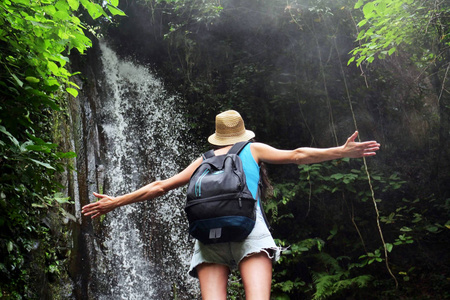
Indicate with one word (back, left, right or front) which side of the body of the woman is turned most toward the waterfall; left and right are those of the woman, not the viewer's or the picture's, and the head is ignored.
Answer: front

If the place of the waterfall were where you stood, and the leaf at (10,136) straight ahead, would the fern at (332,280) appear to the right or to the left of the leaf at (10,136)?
left

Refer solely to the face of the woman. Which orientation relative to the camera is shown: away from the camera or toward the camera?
away from the camera

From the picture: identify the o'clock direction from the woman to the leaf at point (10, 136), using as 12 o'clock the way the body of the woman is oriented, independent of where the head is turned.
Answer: The leaf is roughly at 9 o'clock from the woman.

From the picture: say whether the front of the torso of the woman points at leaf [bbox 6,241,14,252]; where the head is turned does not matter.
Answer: no

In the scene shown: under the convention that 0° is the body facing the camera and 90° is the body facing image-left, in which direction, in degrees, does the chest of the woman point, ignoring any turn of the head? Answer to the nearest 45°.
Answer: approximately 180°

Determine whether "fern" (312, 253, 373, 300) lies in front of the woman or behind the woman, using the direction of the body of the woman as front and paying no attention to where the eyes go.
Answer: in front

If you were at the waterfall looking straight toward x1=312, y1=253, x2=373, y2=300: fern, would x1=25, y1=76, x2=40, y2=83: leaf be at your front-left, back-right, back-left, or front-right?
front-right
